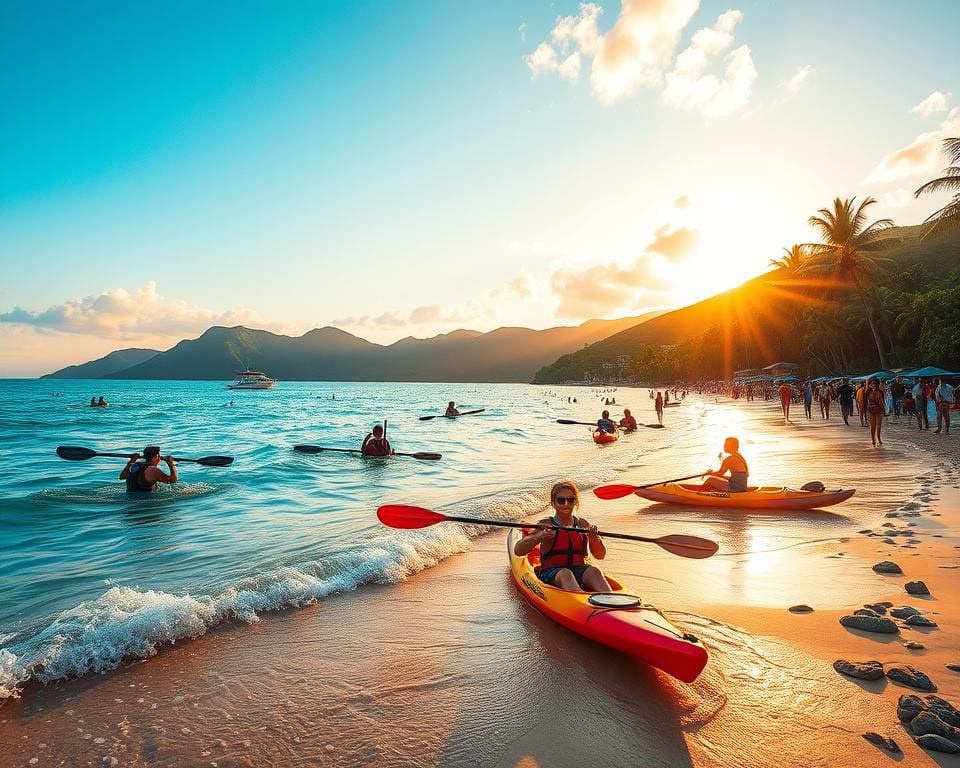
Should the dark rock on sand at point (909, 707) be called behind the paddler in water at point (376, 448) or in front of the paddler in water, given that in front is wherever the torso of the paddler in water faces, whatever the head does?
in front

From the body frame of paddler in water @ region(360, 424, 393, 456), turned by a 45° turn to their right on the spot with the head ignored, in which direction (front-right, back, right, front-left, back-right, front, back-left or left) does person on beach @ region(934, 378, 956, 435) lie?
back-left

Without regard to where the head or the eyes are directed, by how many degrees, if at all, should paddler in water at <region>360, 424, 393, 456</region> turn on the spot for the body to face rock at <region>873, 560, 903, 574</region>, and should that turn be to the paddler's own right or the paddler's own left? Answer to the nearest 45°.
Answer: approximately 45° to the paddler's own left

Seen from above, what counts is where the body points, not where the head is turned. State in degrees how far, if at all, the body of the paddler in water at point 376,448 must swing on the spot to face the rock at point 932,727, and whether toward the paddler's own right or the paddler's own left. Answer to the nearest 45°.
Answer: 0° — they already face it

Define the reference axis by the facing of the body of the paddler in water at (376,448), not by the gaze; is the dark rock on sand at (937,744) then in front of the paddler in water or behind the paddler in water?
in front

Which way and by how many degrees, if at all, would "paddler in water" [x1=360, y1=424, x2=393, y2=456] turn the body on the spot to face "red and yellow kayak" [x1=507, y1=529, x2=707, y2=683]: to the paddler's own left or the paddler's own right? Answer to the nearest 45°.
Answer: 0° — they already face it

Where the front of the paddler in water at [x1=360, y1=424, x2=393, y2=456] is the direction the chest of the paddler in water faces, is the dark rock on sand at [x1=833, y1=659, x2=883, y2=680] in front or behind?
in front

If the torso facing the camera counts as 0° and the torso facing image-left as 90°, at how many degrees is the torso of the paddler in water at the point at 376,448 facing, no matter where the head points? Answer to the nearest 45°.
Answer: approximately 0°

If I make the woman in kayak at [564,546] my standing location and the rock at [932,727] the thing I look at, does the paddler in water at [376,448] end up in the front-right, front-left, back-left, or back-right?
back-left

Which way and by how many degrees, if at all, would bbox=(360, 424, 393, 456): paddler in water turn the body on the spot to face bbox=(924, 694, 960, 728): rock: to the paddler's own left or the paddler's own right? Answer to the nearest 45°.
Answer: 0° — they already face it
